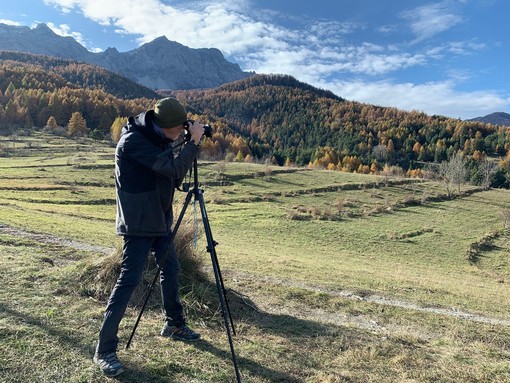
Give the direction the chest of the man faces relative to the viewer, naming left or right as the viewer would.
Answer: facing to the right of the viewer
